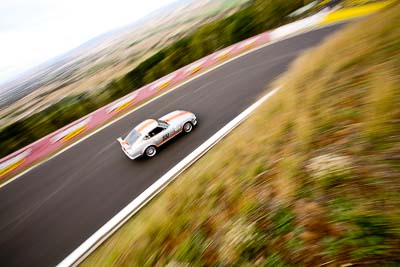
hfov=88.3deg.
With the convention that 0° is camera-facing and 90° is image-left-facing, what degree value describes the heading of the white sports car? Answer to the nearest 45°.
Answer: approximately 225°
